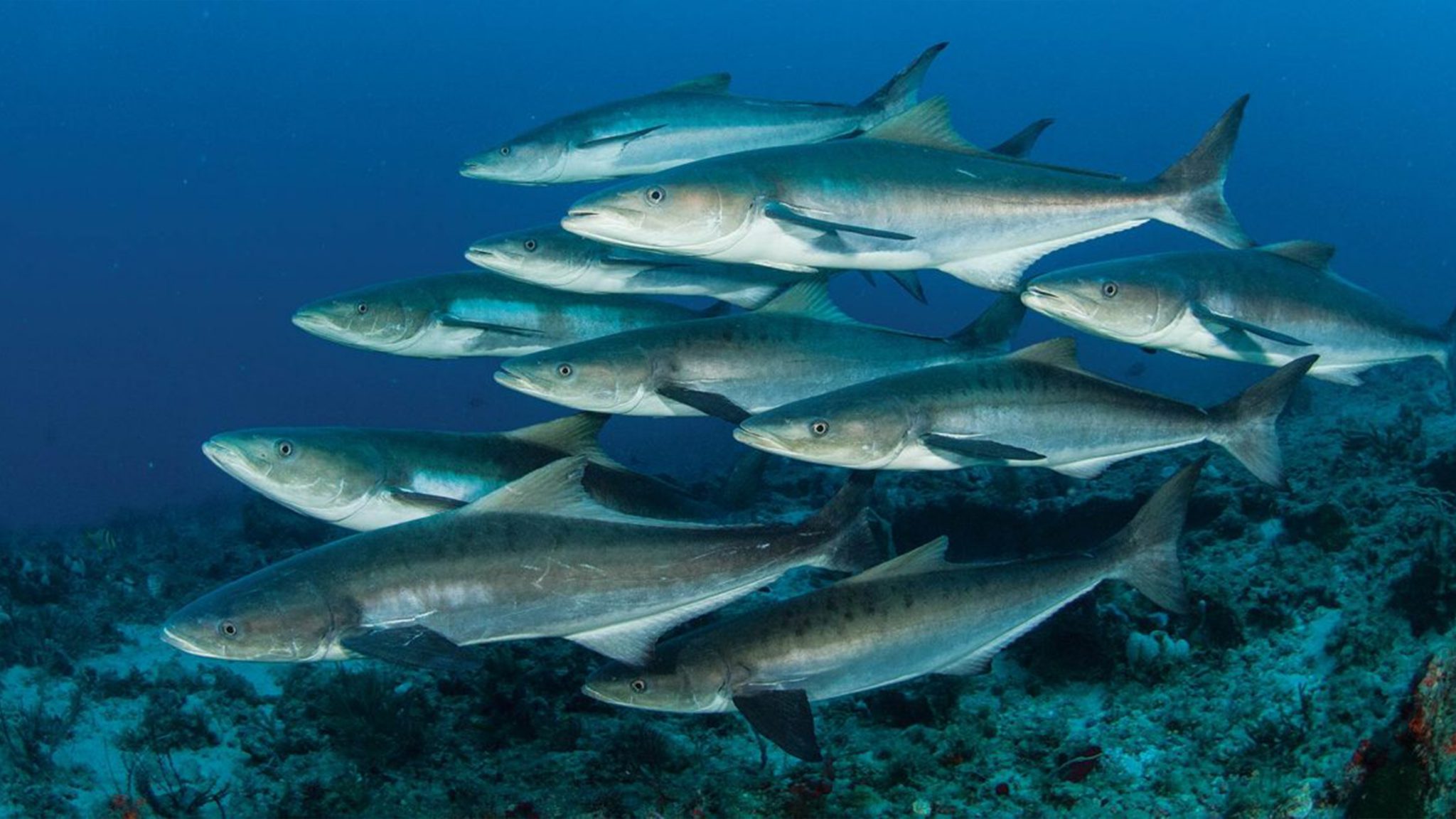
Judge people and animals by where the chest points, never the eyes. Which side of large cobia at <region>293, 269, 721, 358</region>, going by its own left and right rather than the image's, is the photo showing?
left

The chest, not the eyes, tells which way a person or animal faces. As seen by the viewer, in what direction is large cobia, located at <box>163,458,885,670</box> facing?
to the viewer's left

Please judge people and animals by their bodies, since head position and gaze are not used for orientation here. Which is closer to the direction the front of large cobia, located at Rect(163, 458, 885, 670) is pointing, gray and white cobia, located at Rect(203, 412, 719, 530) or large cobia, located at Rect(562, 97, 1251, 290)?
the gray and white cobia

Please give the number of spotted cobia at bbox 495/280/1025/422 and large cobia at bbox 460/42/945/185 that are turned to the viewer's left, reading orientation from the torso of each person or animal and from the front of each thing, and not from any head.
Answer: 2

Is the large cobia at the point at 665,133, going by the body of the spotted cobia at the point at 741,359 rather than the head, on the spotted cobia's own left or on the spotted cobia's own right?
on the spotted cobia's own right

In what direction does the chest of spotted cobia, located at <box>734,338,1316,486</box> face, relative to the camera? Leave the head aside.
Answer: to the viewer's left

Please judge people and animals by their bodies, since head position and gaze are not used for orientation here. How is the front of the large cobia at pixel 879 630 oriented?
to the viewer's left

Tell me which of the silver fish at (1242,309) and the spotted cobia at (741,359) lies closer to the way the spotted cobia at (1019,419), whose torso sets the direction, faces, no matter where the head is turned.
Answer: the spotted cobia

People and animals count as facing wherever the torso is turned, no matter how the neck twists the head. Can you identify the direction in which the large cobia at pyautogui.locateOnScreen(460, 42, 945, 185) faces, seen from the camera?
facing to the left of the viewer
